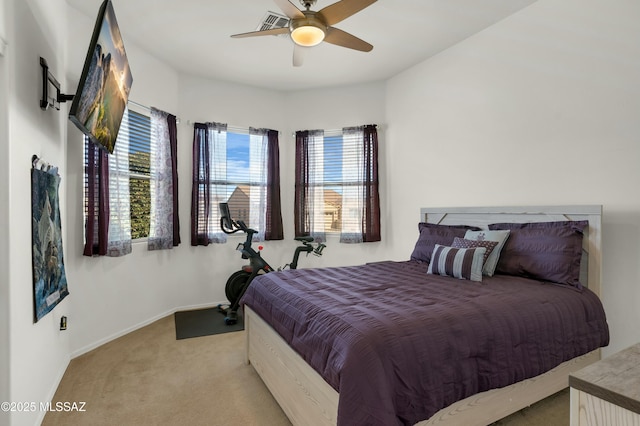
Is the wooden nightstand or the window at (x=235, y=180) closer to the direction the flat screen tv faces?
the wooden nightstand

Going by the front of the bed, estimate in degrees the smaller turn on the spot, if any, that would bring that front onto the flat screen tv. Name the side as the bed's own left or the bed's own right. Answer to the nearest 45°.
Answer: approximately 45° to the bed's own right

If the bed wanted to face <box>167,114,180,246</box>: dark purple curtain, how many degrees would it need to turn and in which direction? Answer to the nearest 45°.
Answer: approximately 90° to its right

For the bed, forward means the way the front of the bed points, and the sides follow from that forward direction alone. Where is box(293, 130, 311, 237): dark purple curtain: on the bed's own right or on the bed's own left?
on the bed's own right

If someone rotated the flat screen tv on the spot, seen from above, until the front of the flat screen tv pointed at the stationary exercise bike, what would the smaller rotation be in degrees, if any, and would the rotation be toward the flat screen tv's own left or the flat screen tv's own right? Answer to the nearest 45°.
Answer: approximately 90° to the flat screen tv's own left

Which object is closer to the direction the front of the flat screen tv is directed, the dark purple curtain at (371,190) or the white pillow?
the white pillow

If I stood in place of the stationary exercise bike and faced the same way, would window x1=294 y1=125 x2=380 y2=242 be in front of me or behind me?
behind

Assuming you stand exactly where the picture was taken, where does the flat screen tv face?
facing the viewer and to the right of the viewer

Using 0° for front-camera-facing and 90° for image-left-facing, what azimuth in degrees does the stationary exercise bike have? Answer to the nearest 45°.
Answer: approximately 45°

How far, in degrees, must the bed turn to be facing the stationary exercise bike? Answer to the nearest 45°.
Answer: approximately 90° to its right

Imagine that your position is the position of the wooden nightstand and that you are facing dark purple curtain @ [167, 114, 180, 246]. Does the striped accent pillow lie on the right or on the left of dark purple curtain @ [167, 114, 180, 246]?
right

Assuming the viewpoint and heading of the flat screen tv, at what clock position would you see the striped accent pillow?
The striped accent pillow is roughly at 11 o'clock from the flat screen tv.

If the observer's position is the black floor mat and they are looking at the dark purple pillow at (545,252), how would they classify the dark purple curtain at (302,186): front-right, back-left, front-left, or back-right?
front-left

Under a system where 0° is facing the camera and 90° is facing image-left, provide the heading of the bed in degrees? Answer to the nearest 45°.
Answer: approximately 45°

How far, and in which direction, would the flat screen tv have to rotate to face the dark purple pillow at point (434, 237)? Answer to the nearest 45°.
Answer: approximately 45° to its left

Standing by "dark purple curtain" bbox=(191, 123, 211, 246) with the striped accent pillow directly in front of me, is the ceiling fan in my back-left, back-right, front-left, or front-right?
front-right
